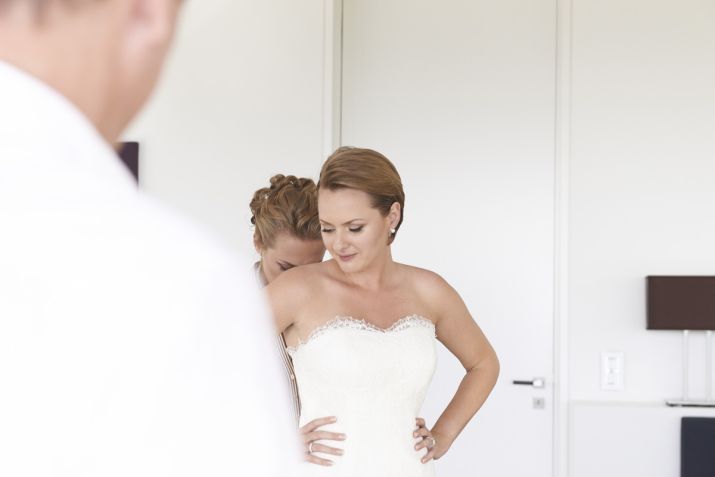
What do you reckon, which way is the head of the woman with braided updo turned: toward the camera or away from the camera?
toward the camera

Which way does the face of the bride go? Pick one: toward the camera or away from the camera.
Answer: toward the camera

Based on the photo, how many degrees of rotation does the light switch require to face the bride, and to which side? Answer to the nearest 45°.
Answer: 0° — it already faces them

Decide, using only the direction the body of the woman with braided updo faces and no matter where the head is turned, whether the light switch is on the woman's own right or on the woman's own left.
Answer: on the woman's own left

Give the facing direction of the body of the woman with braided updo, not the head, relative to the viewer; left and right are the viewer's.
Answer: facing the viewer and to the right of the viewer

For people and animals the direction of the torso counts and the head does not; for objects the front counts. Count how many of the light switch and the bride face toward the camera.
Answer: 2

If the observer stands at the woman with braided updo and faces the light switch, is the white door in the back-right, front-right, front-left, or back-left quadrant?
front-left

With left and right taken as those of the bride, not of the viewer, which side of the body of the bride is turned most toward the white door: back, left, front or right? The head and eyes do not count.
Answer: back

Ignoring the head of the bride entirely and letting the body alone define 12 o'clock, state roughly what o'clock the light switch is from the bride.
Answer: The light switch is roughly at 7 o'clock from the bride.

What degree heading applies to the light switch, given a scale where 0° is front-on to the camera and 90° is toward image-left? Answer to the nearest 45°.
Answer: approximately 0°

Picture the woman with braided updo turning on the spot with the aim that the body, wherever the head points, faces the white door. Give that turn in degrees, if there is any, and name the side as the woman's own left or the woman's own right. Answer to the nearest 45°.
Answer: approximately 90° to the woman's own left

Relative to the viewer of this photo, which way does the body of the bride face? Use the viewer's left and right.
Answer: facing the viewer
